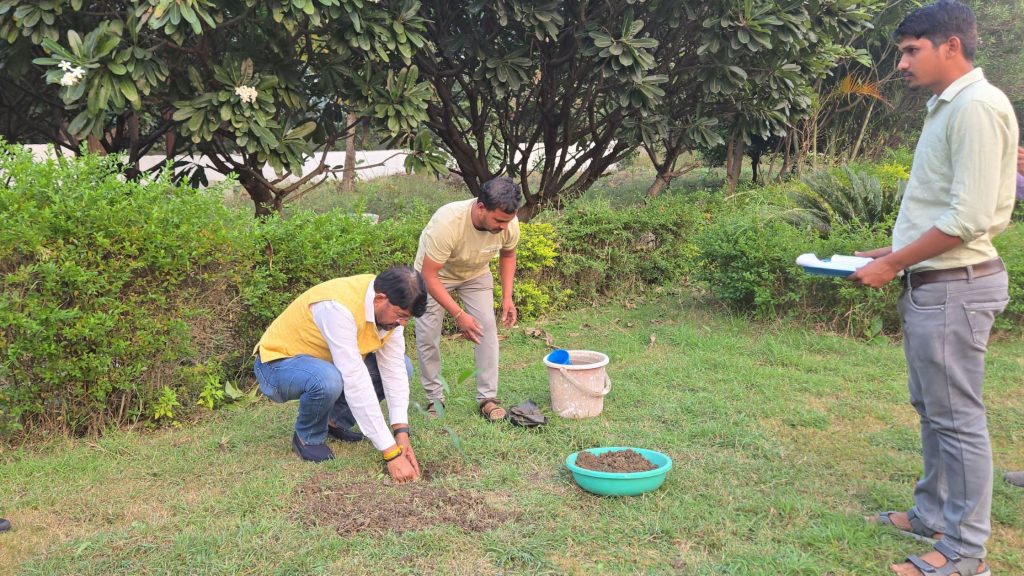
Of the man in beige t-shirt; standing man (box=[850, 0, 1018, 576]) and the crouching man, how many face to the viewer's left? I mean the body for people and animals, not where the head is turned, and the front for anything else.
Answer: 1

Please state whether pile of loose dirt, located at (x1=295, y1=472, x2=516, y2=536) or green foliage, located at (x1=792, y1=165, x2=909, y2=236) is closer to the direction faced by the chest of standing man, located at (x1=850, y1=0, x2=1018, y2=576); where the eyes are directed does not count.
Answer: the pile of loose dirt

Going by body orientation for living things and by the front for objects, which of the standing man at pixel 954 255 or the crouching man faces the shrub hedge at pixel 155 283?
the standing man

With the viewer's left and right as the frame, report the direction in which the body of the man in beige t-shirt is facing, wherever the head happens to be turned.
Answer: facing the viewer and to the right of the viewer

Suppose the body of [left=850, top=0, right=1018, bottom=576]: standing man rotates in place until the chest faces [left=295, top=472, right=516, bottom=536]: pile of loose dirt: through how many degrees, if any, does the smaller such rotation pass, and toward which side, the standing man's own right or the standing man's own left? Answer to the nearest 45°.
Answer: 0° — they already face it

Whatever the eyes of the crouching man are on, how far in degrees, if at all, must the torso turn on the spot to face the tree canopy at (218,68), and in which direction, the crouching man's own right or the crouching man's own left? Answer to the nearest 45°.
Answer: approximately 135° to the crouching man's own left

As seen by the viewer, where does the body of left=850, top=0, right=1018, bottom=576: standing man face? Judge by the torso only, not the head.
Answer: to the viewer's left

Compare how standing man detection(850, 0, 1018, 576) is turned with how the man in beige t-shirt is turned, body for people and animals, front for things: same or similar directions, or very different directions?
very different directions

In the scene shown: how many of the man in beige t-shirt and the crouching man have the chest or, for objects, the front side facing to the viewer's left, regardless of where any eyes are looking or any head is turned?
0

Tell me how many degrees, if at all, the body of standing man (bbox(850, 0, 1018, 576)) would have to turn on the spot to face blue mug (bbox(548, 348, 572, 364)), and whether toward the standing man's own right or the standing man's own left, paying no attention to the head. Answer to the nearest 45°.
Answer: approximately 45° to the standing man's own right

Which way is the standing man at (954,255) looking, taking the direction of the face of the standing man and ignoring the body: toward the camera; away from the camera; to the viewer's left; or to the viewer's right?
to the viewer's left
